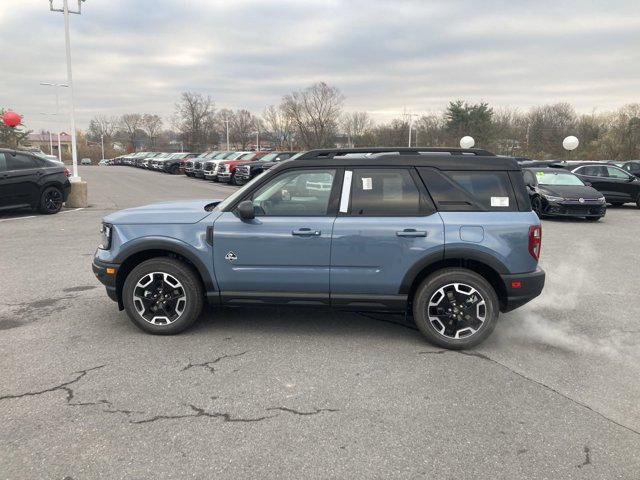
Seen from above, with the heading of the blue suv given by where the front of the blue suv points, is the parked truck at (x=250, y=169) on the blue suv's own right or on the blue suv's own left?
on the blue suv's own right

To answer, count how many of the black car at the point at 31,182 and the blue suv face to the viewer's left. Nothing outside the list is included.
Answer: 2

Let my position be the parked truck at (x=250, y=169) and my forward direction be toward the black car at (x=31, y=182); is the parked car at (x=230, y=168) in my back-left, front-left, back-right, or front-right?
back-right

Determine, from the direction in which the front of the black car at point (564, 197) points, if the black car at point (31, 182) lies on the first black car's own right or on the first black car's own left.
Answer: on the first black car's own right

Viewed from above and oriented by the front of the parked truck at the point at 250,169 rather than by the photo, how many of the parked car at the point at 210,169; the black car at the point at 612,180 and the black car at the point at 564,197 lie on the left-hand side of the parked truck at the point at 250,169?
2

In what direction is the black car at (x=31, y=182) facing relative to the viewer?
to the viewer's left

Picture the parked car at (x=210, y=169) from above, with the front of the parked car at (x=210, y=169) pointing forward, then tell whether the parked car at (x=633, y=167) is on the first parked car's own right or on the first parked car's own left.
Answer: on the first parked car's own left

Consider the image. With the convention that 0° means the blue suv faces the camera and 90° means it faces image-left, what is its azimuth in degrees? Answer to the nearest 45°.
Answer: approximately 90°

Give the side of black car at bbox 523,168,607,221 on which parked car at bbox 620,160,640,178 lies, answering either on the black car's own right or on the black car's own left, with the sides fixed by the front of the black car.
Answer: on the black car's own left

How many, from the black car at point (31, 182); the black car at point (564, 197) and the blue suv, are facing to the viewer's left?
2

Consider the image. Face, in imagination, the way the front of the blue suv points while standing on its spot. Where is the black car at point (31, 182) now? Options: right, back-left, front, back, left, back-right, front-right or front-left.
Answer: front-right

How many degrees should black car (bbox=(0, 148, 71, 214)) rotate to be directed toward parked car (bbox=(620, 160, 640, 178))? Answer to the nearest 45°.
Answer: approximately 180°
